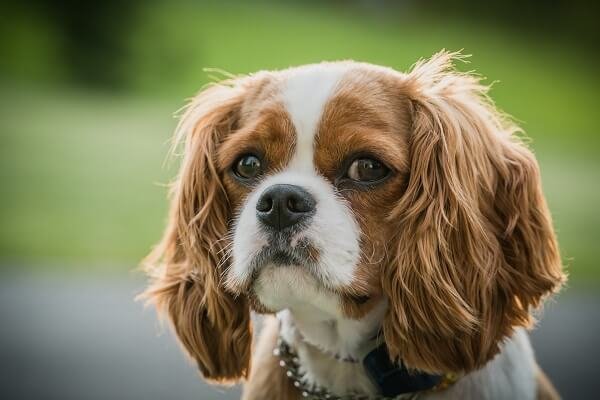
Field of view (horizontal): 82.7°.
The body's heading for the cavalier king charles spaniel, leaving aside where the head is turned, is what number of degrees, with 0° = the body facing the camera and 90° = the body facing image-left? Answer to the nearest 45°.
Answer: approximately 45°
